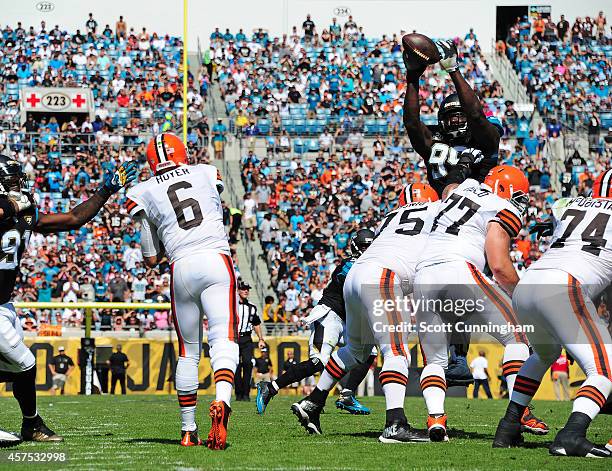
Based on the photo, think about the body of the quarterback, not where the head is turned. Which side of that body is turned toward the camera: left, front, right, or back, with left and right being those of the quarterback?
back

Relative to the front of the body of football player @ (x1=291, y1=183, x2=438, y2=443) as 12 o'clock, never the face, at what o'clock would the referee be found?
The referee is roughly at 10 o'clock from the football player.

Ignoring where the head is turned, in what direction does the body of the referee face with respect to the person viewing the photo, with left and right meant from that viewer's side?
facing the viewer

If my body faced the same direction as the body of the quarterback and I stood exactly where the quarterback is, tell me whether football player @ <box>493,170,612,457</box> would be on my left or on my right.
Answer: on my right

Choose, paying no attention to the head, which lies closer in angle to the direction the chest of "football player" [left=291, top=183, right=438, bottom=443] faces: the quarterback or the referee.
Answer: the referee

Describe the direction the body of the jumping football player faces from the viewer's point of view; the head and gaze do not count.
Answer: toward the camera

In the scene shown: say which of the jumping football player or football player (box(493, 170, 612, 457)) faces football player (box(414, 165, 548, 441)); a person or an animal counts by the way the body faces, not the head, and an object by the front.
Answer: the jumping football player

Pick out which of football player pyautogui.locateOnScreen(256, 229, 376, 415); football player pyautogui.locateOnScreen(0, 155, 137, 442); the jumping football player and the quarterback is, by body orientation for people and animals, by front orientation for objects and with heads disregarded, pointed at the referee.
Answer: the quarterback

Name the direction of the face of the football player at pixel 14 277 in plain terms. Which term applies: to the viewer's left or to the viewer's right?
to the viewer's right

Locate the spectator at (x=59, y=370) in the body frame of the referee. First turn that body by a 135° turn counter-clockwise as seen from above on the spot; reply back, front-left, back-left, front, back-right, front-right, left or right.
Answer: left

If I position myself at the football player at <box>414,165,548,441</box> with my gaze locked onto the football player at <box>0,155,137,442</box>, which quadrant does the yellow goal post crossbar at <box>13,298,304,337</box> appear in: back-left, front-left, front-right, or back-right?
front-right

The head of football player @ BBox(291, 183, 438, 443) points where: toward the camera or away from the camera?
away from the camera

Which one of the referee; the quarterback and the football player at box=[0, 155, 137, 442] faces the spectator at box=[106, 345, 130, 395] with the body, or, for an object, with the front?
the quarterback

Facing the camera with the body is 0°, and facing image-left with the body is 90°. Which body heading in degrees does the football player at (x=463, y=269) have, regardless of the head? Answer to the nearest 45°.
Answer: approximately 225°

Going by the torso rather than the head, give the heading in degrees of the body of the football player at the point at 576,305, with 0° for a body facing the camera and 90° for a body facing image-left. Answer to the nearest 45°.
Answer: approximately 225°
